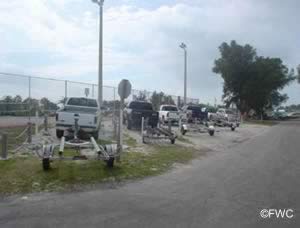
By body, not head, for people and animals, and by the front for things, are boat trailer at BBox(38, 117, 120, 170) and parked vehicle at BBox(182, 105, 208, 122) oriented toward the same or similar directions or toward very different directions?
same or similar directions

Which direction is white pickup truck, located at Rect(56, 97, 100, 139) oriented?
away from the camera

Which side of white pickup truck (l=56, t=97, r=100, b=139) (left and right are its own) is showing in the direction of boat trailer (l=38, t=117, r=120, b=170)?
back

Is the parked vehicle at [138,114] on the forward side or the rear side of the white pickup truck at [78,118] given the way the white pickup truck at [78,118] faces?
on the forward side

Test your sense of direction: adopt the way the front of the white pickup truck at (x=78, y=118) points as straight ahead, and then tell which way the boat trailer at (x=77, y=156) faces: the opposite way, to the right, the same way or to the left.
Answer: the same way

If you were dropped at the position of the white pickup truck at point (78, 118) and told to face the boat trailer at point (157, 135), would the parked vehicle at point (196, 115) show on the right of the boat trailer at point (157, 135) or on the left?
left

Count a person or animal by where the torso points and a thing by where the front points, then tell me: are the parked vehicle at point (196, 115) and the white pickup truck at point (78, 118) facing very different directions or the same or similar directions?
same or similar directions
